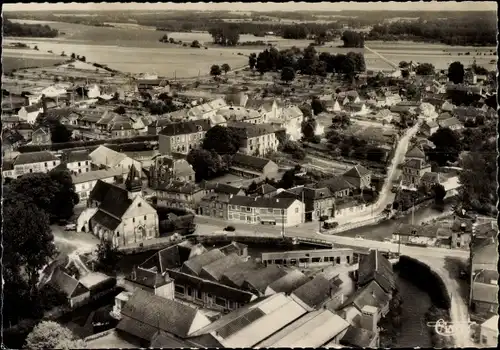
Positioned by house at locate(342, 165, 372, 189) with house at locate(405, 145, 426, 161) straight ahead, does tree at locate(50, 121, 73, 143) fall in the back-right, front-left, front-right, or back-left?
back-left

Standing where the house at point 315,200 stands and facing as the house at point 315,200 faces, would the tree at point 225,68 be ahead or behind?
behind

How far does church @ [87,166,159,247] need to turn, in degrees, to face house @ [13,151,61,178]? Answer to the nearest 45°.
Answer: approximately 180°

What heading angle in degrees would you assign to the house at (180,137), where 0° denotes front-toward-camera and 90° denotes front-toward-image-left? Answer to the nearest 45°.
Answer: approximately 315°

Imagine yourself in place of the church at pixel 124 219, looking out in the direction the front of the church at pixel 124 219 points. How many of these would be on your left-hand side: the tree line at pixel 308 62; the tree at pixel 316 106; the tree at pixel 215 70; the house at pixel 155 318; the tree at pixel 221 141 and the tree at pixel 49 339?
4

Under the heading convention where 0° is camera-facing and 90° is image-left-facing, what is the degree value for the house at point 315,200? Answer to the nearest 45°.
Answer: approximately 315°
